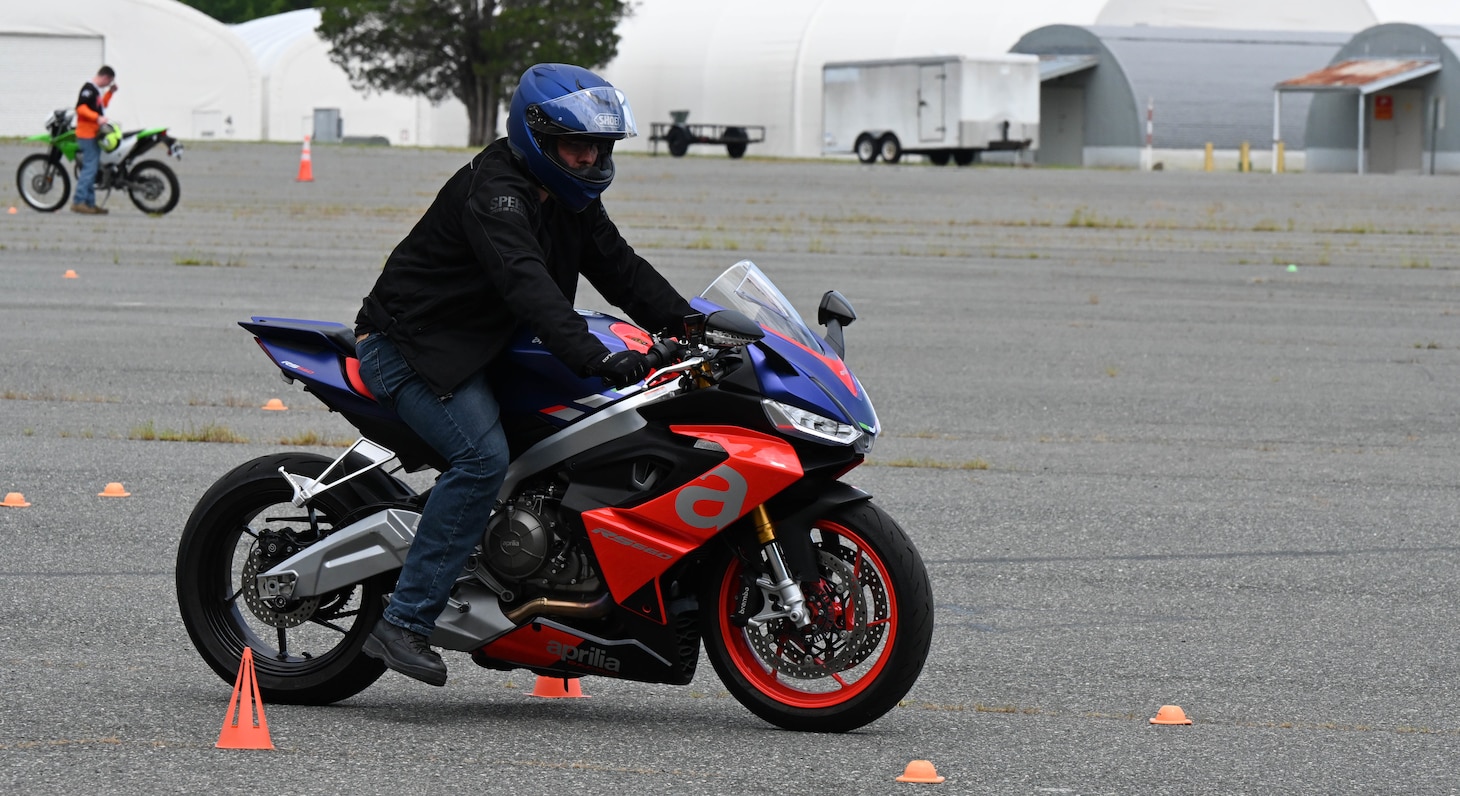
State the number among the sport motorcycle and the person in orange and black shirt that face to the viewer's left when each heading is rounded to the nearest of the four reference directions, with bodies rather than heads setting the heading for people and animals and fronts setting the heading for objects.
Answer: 0

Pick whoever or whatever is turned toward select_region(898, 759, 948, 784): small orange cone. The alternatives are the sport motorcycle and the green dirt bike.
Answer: the sport motorcycle

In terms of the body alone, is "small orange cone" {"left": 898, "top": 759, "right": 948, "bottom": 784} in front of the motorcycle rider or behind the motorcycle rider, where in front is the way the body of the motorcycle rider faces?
in front

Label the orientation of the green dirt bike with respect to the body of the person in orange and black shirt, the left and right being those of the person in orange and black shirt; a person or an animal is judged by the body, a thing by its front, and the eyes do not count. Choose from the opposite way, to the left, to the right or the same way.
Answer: the opposite way

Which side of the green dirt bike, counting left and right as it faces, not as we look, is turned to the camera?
left

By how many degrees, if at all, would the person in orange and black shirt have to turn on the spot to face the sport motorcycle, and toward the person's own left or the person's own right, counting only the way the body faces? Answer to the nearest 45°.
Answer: approximately 90° to the person's own right

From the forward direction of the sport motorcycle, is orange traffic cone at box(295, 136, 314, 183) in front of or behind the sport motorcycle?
behind

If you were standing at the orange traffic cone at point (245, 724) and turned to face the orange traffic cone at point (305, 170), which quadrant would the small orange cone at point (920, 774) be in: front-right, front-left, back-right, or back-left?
back-right

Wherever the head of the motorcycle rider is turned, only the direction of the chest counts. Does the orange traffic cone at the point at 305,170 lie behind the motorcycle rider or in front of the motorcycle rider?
behind

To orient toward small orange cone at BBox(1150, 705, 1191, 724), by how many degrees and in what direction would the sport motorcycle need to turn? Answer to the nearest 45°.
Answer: approximately 45° to its left

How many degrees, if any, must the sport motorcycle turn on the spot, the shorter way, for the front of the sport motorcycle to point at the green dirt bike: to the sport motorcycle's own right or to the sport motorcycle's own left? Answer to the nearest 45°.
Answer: approximately 135° to the sport motorcycle's own left

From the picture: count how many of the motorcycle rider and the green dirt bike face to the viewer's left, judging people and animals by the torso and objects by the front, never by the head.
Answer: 1

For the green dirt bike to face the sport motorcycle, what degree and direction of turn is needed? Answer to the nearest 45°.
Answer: approximately 90° to its left
